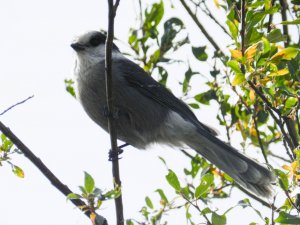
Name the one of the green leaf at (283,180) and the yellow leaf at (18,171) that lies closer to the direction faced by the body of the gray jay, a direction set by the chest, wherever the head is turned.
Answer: the yellow leaf

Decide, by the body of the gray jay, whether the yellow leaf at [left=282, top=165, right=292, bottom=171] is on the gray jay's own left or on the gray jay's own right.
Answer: on the gray jay's own left

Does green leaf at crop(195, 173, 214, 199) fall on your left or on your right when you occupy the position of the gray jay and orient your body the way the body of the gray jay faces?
on your left

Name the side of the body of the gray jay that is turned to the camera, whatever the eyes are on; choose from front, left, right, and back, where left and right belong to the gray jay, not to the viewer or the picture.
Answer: left

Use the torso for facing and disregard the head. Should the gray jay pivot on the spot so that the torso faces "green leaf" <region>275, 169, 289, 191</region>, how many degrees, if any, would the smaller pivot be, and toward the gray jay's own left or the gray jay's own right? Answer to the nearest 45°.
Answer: approximately 180°

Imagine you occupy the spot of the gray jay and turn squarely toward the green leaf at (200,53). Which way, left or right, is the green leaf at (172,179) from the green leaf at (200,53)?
right

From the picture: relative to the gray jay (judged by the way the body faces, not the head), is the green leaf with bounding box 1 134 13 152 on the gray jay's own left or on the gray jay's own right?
on the gray jay's own right

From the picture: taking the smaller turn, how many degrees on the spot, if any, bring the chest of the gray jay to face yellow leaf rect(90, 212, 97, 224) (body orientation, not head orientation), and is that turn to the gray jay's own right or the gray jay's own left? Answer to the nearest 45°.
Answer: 0° — it already faces it

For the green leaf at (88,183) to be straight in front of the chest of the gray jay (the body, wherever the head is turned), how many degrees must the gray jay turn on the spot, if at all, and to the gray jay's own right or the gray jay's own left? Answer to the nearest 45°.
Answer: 0° — it already faces it

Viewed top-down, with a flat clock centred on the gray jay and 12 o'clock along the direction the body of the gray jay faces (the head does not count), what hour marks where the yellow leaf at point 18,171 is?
The yellow leaf is roughly at 12 o'clock from the gray jay.

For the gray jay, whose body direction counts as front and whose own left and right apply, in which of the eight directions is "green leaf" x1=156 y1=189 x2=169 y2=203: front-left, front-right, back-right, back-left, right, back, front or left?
left
